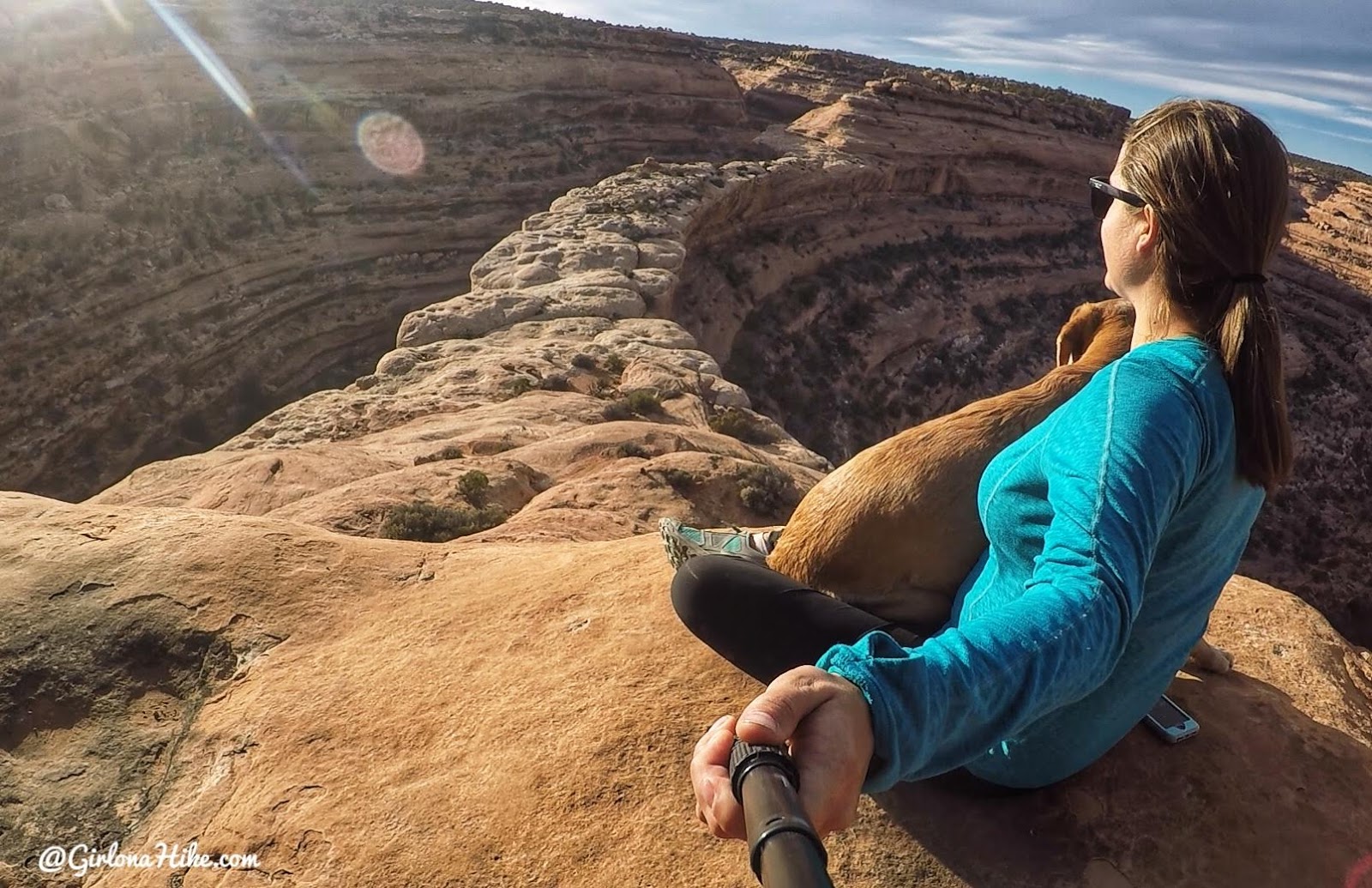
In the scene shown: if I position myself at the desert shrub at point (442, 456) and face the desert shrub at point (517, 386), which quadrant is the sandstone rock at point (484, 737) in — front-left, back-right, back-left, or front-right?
back-right

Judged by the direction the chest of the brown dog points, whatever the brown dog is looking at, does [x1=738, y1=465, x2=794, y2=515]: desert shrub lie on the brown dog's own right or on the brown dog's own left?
on the brown dog's own left

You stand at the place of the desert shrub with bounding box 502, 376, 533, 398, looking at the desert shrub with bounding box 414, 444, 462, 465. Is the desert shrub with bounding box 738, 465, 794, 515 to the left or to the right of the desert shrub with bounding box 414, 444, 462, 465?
left

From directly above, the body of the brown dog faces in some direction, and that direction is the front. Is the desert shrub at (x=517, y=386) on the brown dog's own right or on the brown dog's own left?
on the brown dog's own left

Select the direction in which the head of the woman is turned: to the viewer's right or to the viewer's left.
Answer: to the viewer's left

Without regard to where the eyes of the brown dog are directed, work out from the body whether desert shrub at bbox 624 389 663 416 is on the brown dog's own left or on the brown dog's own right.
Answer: on the brown dog's own left
